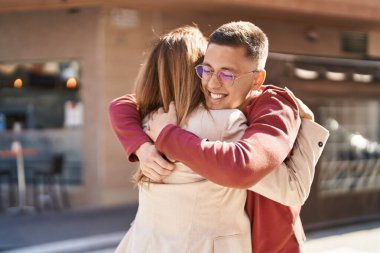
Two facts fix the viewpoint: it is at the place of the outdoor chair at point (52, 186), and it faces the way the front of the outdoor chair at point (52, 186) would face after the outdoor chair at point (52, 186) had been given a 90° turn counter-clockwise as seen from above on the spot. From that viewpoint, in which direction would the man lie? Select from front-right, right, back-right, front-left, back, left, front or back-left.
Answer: front

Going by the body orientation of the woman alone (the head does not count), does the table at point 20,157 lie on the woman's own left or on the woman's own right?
on the woman's own left

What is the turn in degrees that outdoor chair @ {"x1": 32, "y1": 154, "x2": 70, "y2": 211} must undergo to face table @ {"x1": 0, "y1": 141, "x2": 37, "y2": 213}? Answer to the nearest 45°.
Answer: approximately 45° to its right

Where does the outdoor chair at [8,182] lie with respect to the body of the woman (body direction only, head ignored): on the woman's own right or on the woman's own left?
on the woman's own left

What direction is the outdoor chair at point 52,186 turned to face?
to the viewer's left

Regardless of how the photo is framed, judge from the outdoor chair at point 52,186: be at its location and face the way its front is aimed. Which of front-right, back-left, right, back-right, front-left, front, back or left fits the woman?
left

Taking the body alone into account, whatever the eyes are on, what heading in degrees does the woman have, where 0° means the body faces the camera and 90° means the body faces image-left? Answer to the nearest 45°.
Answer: approximately 225°

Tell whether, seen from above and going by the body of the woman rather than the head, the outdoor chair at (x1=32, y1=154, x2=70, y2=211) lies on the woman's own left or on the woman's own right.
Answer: on the woman's own left

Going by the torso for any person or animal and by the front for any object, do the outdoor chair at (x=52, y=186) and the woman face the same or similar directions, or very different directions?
very different directions

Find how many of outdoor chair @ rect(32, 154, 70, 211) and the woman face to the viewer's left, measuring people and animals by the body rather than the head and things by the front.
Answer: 1

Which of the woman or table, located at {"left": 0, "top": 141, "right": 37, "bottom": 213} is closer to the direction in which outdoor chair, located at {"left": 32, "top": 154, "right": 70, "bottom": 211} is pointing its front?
the table
